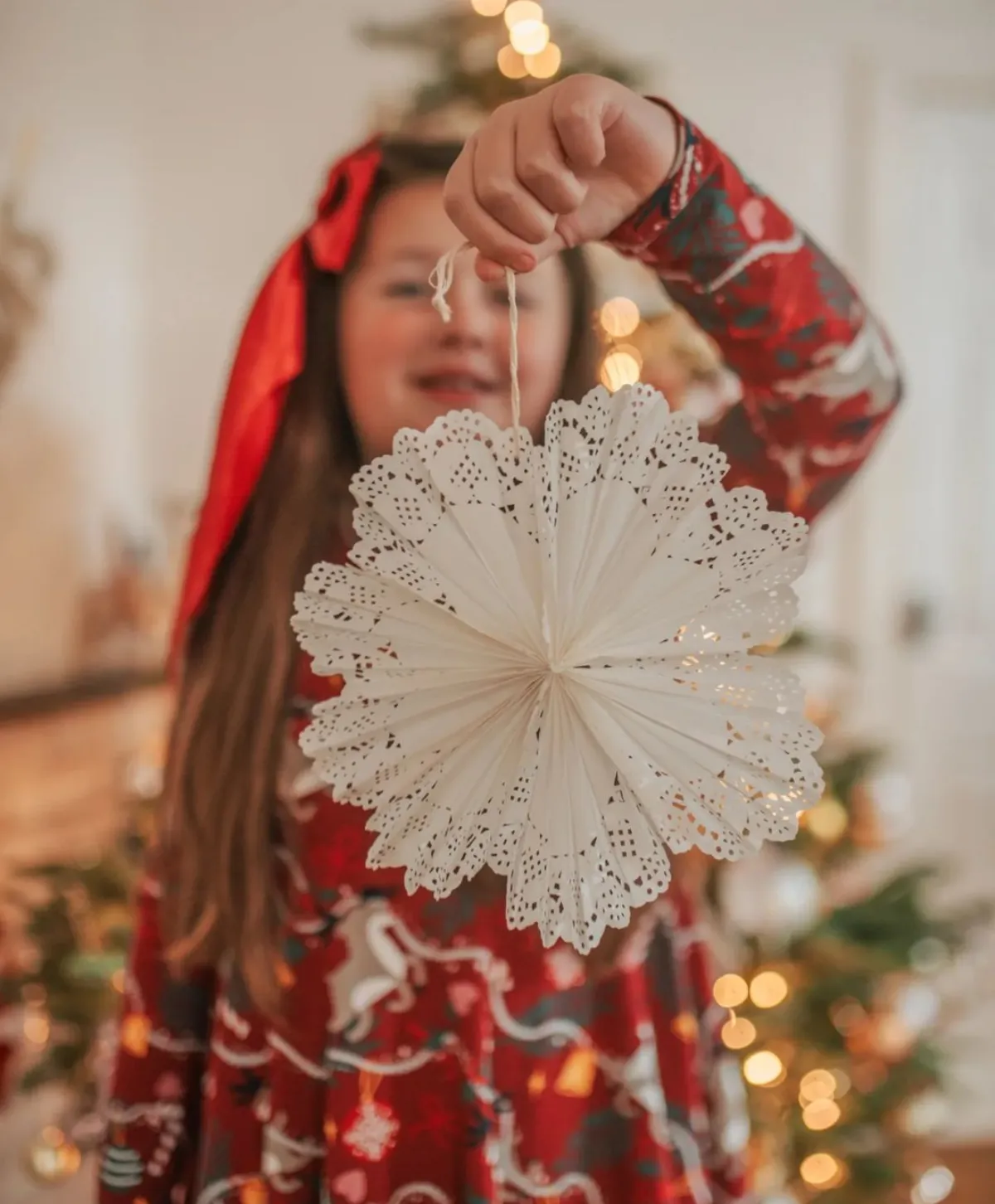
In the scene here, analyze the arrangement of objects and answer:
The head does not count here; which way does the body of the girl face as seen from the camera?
toward the camera

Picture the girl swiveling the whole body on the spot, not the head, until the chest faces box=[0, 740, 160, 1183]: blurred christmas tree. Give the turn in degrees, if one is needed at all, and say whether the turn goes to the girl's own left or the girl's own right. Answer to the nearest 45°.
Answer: approximately 135° to the girl's own right

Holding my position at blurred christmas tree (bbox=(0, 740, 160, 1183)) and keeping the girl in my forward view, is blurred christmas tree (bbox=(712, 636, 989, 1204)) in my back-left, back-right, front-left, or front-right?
front-left

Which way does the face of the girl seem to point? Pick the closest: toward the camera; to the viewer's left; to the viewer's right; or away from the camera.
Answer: toward the camera

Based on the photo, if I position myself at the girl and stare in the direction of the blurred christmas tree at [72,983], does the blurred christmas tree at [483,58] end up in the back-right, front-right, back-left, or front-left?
front-right

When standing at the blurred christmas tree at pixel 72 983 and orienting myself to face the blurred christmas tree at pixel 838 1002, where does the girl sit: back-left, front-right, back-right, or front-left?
front-right
